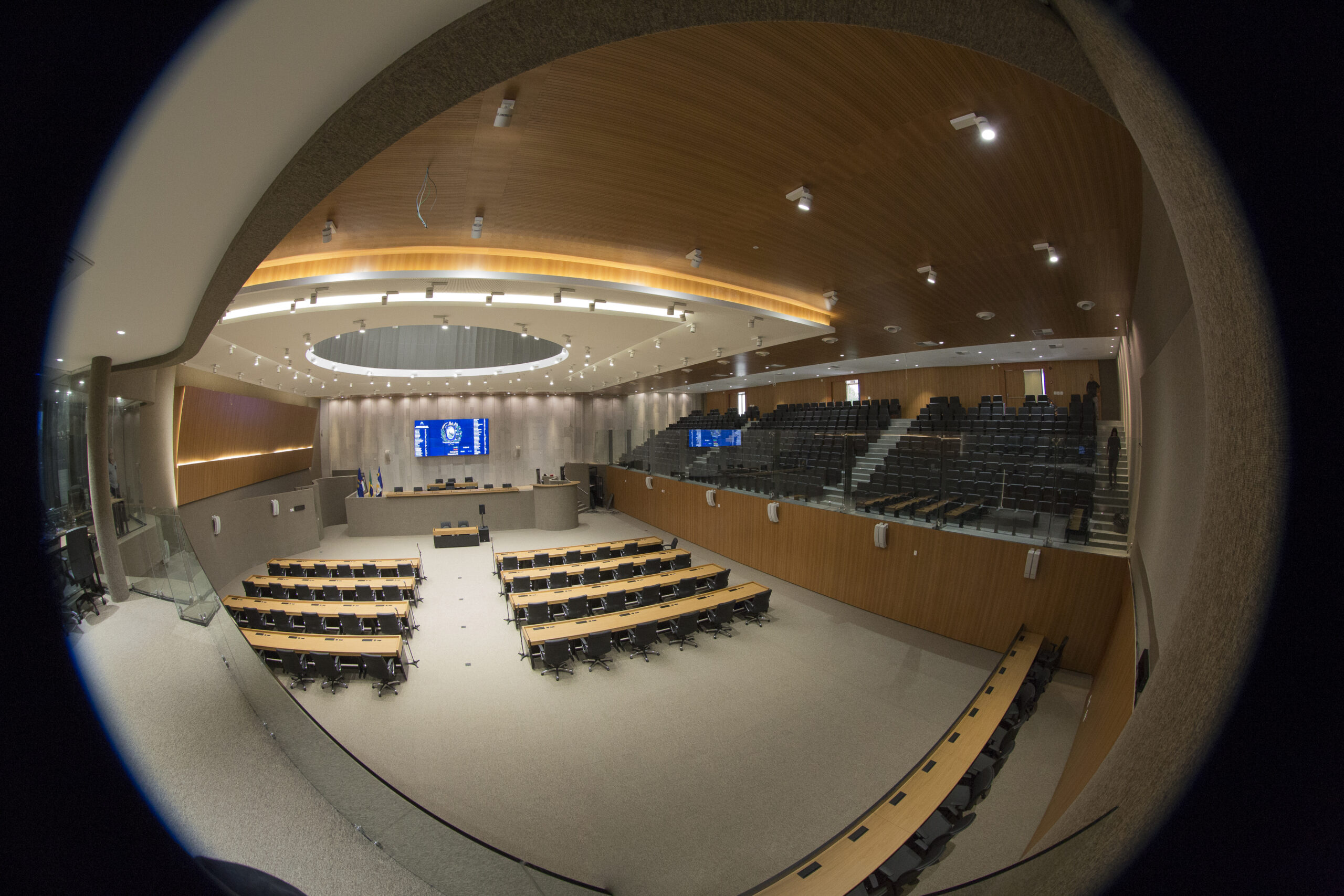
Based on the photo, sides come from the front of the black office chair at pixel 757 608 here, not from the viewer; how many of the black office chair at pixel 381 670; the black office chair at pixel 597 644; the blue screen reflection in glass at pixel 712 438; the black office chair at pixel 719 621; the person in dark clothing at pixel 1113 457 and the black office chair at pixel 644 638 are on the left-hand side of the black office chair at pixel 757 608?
4

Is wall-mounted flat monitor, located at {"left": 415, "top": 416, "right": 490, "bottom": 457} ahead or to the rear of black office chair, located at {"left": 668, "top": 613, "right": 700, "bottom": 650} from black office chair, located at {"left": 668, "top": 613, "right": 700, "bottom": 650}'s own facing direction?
ahead

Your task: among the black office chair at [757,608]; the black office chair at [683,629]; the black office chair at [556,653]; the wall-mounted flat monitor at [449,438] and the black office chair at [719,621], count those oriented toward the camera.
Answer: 1

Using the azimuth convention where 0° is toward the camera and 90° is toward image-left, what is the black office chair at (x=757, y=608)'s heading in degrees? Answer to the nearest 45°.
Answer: approximately 135°

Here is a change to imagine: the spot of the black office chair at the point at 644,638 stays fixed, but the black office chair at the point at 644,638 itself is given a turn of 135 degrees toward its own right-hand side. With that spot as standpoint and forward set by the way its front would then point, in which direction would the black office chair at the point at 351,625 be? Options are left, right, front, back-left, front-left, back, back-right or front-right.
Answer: back

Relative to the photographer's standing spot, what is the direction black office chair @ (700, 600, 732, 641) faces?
facing away from the viewer and to the left of the viewer

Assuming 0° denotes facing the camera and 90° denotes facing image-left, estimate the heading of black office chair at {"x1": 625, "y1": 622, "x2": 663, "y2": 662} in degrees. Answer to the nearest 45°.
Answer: approximately 135°

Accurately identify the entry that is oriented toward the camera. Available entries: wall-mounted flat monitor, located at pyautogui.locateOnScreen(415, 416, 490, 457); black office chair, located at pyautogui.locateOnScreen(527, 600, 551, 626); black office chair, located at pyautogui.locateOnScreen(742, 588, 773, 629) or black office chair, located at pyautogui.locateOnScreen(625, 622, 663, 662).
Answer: the wall-mounted flat monitor

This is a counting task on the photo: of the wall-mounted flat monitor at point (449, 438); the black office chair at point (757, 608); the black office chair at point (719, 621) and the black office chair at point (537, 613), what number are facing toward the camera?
1

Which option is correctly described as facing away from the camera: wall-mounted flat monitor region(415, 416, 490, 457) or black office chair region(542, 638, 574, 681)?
the black office chair

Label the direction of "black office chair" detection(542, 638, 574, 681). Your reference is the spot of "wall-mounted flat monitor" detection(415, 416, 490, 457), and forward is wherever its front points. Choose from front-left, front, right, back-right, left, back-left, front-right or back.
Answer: front

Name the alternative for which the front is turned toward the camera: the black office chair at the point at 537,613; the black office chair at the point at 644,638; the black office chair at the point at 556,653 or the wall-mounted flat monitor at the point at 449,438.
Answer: the wall-mounted flat monitor

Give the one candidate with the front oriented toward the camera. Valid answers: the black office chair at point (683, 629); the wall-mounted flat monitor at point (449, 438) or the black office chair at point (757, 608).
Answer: the wall-mounted flat monitor

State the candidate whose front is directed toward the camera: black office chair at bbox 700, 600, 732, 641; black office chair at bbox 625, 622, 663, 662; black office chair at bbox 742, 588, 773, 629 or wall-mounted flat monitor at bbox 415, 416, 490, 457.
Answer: the wall-mounted flat monitor

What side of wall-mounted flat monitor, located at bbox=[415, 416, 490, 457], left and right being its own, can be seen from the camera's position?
front

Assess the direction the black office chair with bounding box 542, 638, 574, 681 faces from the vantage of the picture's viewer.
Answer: facing away from the viewer

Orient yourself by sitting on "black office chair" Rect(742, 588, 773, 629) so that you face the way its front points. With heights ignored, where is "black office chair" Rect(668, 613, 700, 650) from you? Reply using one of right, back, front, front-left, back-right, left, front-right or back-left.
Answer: left

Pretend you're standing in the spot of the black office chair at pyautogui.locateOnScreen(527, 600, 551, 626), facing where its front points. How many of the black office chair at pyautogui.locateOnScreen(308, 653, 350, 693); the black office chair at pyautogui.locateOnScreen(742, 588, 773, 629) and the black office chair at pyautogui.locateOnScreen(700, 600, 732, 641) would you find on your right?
2

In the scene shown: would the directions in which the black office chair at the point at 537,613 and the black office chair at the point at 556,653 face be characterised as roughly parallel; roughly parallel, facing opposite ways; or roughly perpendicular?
roughly parallel
